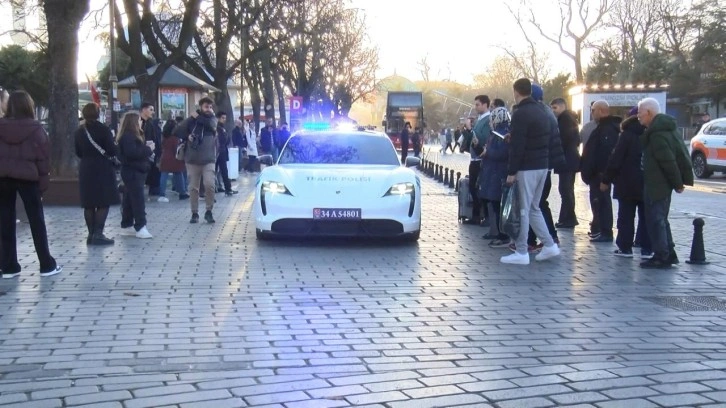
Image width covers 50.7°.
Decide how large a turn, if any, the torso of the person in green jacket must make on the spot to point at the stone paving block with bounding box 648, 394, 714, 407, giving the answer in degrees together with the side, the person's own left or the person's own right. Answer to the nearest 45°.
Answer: approximately 90° to the person's own left

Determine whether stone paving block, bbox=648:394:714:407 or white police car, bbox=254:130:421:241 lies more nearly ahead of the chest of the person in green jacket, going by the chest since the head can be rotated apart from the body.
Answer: the white police car

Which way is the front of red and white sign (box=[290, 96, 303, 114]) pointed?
toward the camera

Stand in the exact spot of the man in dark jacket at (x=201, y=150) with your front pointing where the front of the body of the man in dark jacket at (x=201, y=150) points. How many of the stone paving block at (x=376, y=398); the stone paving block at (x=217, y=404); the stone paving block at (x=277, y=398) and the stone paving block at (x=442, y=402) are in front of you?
4

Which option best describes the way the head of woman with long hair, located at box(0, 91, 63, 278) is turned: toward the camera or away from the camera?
away from the camera

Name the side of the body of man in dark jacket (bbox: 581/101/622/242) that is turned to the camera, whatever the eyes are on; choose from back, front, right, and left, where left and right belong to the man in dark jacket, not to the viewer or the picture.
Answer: left

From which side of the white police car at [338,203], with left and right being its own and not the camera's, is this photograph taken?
front

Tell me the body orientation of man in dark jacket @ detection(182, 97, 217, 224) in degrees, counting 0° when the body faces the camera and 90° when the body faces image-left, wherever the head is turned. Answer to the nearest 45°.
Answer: approximately 0°

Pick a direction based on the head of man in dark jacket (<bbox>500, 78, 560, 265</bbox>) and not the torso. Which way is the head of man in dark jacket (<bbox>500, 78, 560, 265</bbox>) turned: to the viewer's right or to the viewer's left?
to the viewer's left

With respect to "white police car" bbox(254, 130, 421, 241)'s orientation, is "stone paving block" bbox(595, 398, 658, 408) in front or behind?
in front

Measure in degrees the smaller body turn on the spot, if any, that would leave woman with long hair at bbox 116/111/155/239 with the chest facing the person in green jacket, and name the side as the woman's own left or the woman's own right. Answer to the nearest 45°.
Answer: approximately 45° to the woman's own right

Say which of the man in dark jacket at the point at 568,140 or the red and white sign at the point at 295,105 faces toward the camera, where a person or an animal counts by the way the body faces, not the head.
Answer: the red and white sign

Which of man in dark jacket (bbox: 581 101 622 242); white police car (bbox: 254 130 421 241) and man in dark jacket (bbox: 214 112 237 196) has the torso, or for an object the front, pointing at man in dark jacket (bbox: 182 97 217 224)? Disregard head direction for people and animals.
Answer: man in dark jacket (bbox: 581 101 622 242)

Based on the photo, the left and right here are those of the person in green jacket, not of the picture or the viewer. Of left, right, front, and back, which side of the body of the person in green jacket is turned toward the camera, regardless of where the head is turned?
left

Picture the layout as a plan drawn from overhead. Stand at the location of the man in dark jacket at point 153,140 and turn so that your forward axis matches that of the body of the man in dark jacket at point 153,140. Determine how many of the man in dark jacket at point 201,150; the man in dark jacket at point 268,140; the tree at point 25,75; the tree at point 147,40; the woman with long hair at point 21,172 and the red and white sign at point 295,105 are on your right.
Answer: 2
